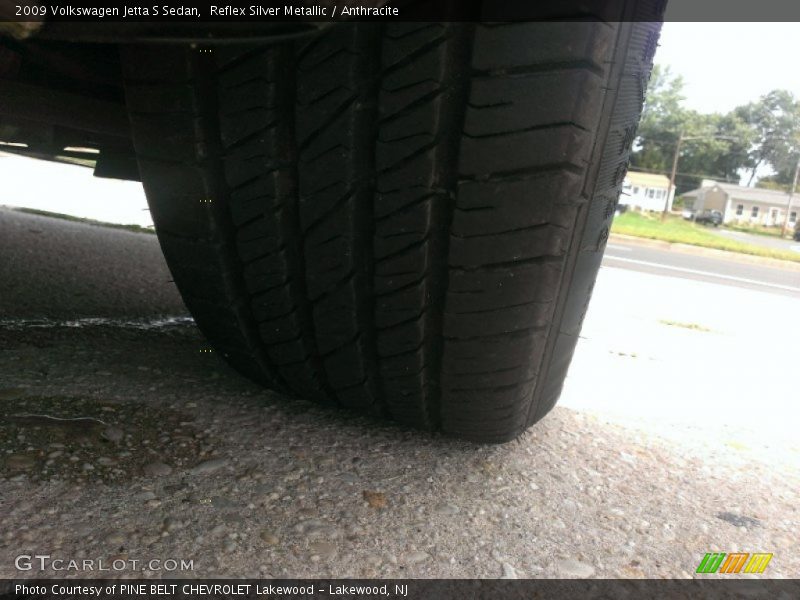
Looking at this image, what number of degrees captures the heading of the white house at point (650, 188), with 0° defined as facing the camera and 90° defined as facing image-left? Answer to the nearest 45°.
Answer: approximately 0°

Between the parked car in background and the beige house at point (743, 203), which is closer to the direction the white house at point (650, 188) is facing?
the parked car in background

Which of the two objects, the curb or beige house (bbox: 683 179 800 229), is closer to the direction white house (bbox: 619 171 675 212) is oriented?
the curb

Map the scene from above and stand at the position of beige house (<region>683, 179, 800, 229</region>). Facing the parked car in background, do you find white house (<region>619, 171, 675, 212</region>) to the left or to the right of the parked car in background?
right

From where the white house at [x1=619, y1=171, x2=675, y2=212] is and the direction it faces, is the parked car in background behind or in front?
in front

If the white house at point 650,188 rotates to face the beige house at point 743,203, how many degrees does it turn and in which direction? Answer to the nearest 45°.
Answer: approximately 90° to its left

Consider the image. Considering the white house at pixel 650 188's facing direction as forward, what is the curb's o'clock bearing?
The curb is roughly at 12 o'clock from the white house.
